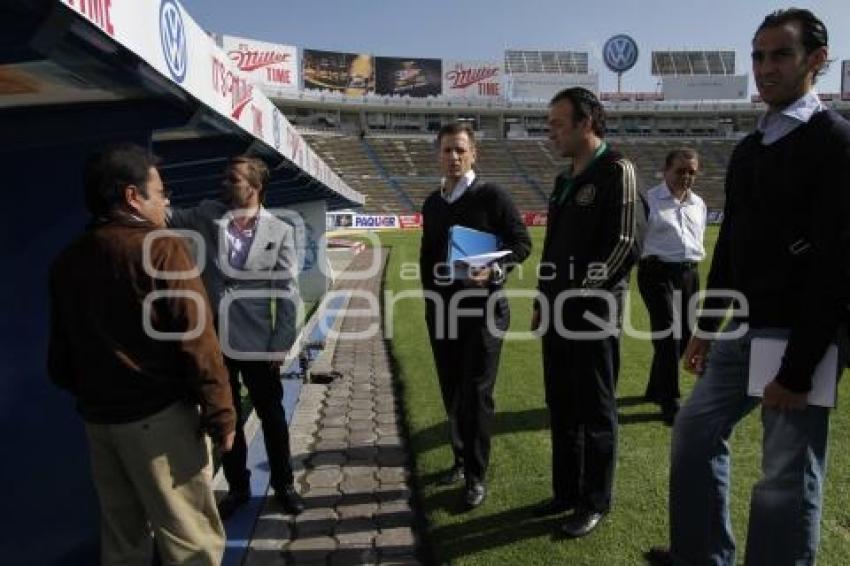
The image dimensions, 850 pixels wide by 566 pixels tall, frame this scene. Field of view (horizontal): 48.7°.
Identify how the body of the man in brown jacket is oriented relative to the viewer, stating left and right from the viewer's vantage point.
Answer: facing away from the viewer and to the right of the viewer

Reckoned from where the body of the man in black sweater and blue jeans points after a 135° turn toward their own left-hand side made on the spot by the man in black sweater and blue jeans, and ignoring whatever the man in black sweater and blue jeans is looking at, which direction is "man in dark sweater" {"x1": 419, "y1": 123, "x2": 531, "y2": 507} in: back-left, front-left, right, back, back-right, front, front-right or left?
back-left

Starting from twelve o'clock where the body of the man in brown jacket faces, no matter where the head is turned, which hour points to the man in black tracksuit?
The man in black tracksuit is roughly at 1 o'clock from the man in brown jacket.

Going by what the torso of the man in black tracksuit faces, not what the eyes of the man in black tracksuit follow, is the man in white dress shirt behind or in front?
behind

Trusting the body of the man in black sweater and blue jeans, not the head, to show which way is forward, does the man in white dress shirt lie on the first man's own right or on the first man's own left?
on the first man's own right

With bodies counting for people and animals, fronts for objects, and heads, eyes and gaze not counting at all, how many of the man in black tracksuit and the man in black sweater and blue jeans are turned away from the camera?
0
